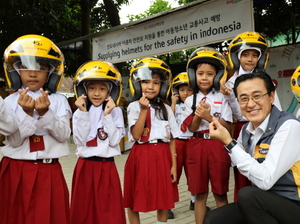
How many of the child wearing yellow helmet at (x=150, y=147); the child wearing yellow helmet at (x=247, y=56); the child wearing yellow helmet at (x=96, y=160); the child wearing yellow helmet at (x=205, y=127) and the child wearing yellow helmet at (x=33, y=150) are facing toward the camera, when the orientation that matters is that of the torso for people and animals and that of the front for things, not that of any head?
5

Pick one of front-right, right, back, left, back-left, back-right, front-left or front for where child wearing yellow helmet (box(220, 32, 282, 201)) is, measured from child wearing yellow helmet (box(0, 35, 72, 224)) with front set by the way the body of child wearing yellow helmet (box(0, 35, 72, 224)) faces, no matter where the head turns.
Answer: left

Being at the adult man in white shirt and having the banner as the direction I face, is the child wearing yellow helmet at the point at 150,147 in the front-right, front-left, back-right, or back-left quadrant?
front-left

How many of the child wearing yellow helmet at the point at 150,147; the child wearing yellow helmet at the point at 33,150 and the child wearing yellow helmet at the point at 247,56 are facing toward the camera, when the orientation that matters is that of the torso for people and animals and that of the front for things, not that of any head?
3

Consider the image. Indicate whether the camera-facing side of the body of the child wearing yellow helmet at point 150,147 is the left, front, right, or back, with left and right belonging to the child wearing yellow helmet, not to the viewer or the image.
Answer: front

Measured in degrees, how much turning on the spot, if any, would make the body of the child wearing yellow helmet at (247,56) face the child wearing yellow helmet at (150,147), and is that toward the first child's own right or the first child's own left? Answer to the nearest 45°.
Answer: approximately 45° to the first child's own right

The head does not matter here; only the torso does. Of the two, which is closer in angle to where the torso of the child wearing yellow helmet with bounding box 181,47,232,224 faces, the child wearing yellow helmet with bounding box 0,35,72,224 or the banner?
the child wearing yellow helmet

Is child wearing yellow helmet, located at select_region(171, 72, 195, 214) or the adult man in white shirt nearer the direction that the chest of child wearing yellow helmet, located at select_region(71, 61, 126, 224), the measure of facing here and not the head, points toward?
the adult man in white shirt

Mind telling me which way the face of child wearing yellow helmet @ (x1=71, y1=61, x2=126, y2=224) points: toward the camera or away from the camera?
toward the camera

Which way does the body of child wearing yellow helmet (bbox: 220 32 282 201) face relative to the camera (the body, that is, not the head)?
toward the camera

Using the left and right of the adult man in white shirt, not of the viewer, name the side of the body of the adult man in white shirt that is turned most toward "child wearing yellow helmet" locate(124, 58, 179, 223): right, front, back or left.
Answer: right

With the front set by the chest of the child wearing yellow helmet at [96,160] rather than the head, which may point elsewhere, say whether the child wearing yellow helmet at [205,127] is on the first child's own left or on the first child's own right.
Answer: on the first child's own left

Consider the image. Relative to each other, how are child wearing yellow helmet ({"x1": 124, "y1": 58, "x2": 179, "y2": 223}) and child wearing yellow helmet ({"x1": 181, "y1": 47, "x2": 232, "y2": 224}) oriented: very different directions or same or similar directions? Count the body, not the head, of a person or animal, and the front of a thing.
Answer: same or similar directions

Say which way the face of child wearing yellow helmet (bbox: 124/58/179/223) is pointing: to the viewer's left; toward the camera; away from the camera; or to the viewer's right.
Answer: toward the camera

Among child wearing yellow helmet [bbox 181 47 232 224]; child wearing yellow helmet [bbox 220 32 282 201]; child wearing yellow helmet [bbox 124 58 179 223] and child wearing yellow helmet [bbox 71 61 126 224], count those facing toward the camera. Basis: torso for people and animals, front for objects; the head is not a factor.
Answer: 4
